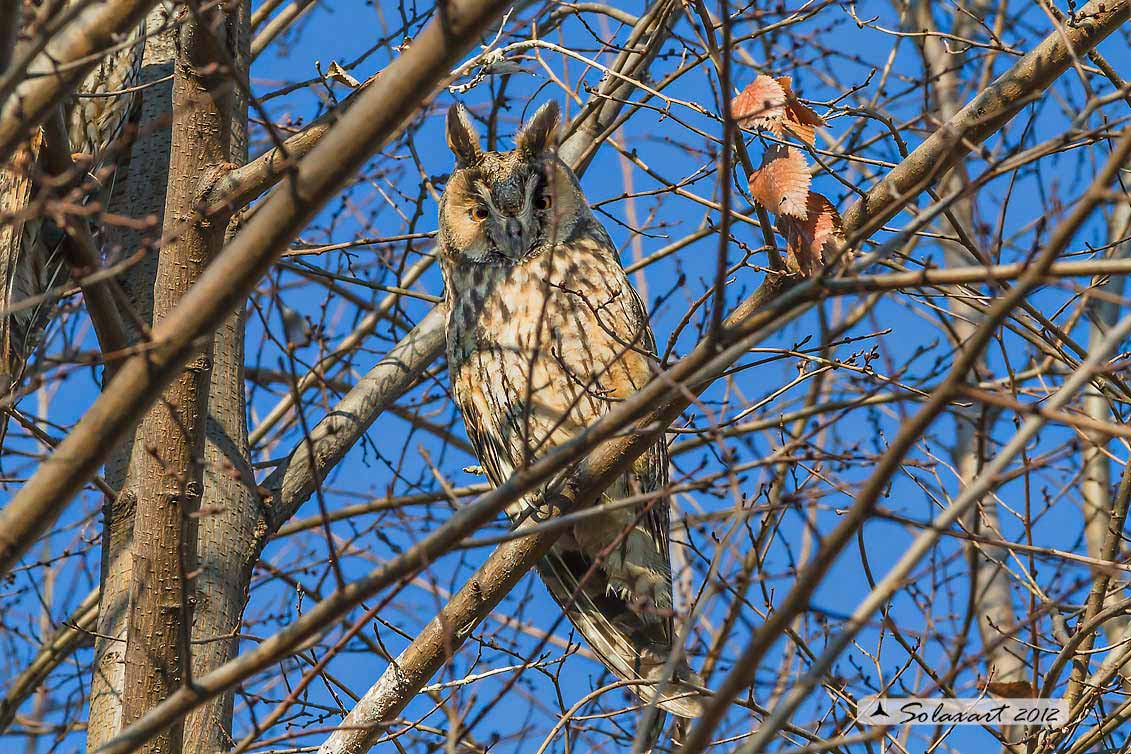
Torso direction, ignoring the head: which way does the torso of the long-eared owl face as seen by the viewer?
toward the camera

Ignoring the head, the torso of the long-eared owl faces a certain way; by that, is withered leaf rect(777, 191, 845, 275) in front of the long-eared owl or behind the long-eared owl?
in front

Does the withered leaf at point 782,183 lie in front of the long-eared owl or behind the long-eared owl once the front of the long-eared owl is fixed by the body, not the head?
in front
